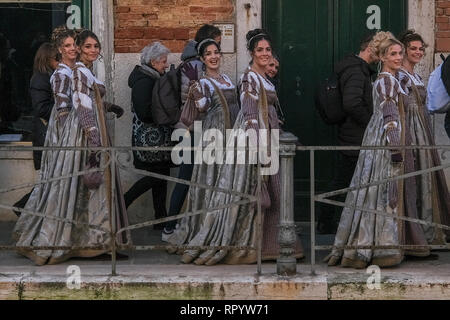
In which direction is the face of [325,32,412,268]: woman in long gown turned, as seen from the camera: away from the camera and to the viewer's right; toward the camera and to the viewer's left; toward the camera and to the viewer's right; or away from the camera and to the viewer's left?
toward the camera and to the viewer's right

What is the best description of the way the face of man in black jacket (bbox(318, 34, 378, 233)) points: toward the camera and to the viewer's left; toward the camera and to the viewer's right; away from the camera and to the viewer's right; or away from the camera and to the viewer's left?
away from the camera and to the viewer's right

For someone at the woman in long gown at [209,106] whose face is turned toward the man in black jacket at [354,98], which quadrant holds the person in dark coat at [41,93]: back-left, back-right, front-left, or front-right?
back-left

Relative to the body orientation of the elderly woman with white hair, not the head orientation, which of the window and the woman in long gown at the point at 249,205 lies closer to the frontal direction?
the woman in long gown

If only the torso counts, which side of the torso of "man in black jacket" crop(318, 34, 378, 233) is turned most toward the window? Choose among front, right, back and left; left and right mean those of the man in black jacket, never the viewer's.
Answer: back

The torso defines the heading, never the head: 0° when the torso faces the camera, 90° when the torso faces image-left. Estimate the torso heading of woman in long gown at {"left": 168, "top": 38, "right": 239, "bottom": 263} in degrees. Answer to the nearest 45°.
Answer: approximately 315°
